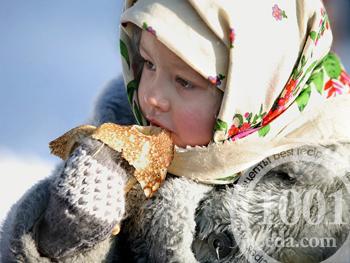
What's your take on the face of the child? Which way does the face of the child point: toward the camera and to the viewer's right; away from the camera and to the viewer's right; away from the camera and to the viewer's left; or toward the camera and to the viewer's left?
toward the camera and to the viewer's left

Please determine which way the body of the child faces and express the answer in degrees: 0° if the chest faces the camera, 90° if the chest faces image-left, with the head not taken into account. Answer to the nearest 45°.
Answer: approximately 45°
